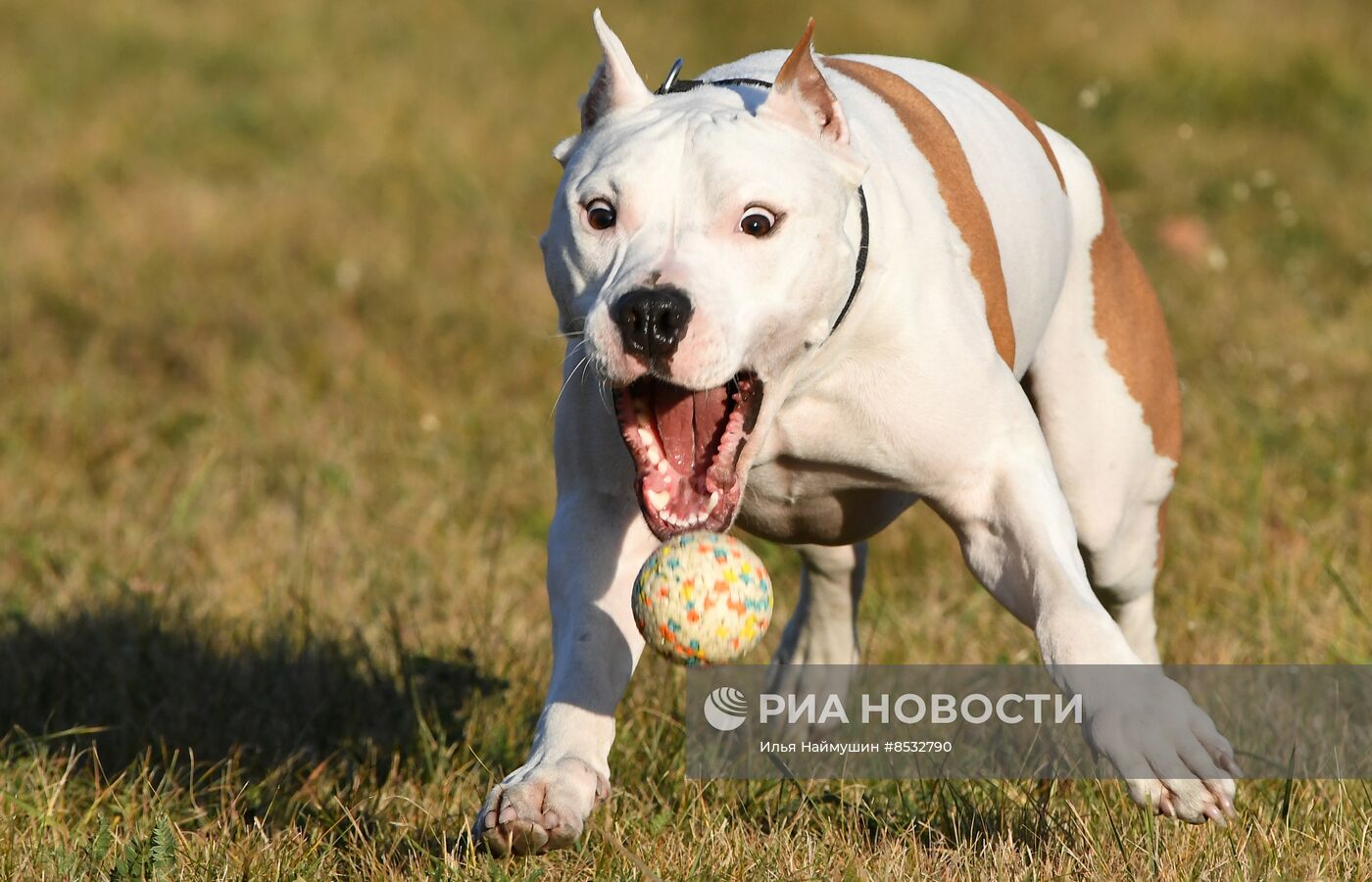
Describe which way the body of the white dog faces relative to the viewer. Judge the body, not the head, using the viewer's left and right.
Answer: facing the viewer and to the left of the viewer
